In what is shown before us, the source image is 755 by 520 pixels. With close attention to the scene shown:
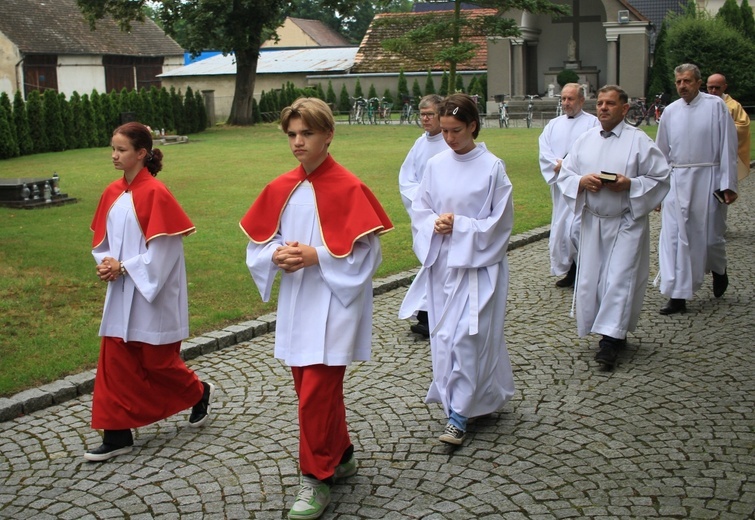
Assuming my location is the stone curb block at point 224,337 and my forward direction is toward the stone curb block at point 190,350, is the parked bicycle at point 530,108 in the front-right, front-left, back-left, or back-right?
back-right

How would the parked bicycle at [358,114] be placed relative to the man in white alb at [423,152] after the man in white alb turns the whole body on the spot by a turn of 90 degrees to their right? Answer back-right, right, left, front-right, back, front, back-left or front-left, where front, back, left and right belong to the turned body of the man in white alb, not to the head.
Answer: front-right

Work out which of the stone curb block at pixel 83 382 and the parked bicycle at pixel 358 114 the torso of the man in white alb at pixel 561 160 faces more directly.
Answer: the stone curb block

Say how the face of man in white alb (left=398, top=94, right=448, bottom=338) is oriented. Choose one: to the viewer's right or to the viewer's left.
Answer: to the viewer's left

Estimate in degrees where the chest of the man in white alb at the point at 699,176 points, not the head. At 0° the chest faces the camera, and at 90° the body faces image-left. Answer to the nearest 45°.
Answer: approximately 45°

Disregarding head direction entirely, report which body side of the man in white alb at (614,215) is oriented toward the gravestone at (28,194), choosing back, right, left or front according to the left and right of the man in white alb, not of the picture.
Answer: right
